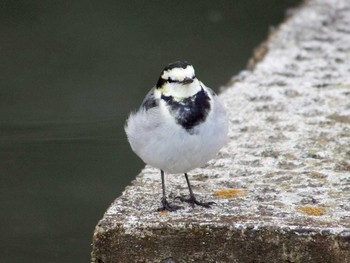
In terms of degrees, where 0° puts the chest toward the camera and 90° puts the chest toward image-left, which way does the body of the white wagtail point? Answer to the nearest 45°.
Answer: approximately 315°
